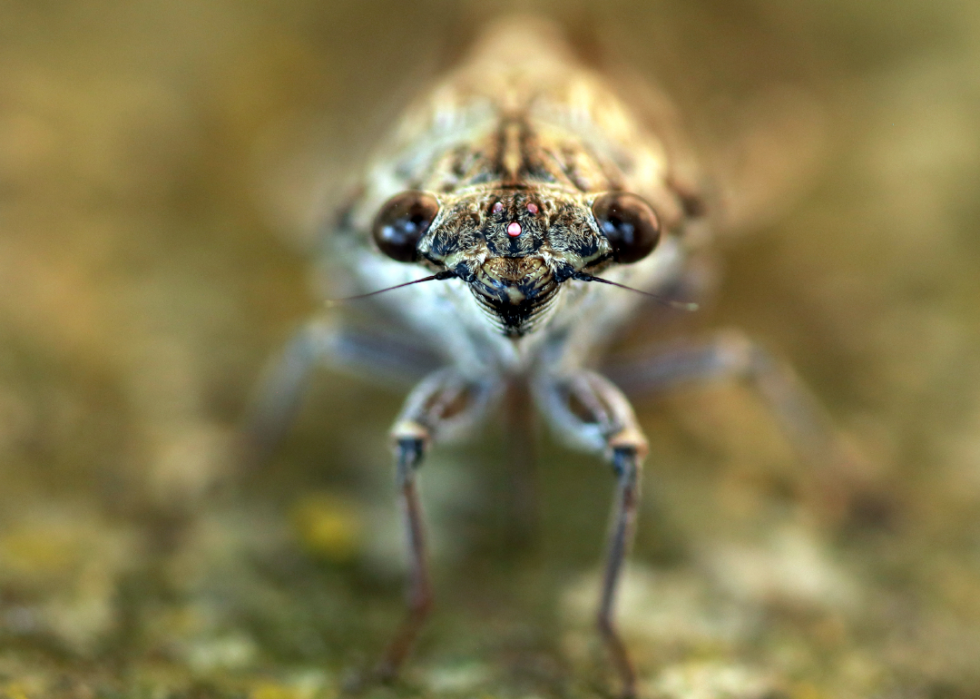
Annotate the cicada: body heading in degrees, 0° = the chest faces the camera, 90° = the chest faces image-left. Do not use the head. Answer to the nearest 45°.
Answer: approximately 0°
